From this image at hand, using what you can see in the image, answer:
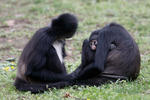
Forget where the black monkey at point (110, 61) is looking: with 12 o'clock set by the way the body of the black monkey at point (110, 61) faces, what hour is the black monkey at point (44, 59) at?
the black monkey at point (44, 59) is roughly at 12 o'clock from the black monkey at point (110, 61).

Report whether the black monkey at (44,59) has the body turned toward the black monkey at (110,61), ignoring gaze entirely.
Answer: yes

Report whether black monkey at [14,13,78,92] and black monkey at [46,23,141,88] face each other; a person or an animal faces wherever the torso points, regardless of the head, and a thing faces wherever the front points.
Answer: yes

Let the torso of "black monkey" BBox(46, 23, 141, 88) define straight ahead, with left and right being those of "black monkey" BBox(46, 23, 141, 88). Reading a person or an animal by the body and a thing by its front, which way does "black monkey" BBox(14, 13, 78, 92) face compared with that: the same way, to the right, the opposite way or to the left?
the opposite way

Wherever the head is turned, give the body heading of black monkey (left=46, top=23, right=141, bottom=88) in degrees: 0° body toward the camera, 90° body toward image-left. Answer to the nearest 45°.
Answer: approximately 90°

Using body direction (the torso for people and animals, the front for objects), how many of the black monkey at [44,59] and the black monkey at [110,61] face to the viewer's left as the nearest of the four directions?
1

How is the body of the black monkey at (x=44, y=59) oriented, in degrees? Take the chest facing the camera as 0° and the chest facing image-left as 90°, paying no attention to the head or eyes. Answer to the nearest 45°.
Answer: approximately 270°
